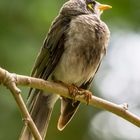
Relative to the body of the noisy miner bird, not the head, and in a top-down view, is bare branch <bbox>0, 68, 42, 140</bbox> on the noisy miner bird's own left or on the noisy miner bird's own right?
on the noisy miner bird's own right

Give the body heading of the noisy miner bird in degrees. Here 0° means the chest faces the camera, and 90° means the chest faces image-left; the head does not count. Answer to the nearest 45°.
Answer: approximately 315°
